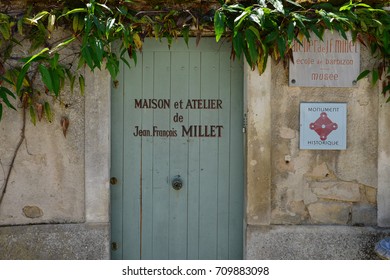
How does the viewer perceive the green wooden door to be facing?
facing the viewer

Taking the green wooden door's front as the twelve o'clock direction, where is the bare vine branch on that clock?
The bare vine branch is roughly at 3 o'clock from the green wooden door.

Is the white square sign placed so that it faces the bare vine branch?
no

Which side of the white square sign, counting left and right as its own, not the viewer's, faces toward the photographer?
front

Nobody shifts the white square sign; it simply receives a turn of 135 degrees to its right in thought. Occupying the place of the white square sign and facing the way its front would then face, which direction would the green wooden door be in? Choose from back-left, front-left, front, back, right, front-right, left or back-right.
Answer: front-left
